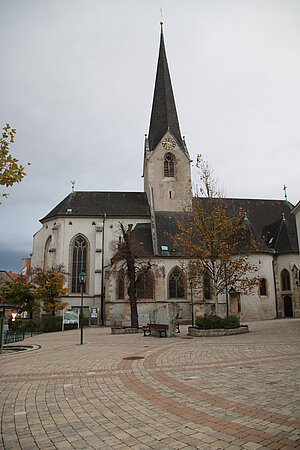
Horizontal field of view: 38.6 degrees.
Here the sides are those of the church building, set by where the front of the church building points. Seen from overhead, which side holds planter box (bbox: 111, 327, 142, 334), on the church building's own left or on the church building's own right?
on the church building's own right

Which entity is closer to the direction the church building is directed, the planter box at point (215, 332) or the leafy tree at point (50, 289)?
the planter box

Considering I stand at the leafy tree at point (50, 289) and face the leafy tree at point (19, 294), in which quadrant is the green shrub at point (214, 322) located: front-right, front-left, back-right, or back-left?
back-left
